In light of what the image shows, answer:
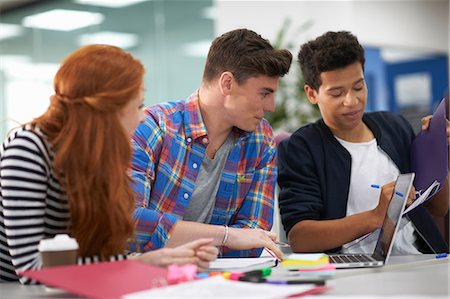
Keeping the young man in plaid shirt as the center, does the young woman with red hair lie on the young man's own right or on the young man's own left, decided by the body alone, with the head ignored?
on the young man's own right

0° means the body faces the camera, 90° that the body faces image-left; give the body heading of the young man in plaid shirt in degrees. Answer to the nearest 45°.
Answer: approximately 315°

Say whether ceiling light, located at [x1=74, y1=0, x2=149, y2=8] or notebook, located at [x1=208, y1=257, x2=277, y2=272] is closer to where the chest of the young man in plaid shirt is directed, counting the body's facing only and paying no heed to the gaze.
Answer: the notebook

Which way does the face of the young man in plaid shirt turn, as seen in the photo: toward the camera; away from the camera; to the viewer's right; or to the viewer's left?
to the viewer's right

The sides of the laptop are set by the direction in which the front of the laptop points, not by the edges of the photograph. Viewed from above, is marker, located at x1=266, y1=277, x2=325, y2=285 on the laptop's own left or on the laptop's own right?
on the laptop's own left

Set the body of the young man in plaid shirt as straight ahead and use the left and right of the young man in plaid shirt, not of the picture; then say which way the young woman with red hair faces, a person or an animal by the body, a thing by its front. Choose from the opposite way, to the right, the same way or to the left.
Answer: to the left

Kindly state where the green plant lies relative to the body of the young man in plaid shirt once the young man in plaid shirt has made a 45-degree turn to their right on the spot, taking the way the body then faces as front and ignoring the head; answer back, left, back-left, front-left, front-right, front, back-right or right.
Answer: back

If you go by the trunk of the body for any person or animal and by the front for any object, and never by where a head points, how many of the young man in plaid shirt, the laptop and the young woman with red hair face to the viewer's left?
1

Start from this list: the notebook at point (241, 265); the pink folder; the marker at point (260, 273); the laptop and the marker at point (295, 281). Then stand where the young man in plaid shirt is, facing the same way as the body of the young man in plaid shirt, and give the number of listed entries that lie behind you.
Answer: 0

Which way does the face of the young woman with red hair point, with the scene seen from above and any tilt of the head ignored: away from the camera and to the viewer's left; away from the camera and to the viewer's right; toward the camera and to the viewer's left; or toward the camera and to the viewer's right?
away from the camera and to the viewer's right

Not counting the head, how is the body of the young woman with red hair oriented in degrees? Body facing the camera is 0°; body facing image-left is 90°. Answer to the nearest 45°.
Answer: approximately 225°

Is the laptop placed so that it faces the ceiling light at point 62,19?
no
